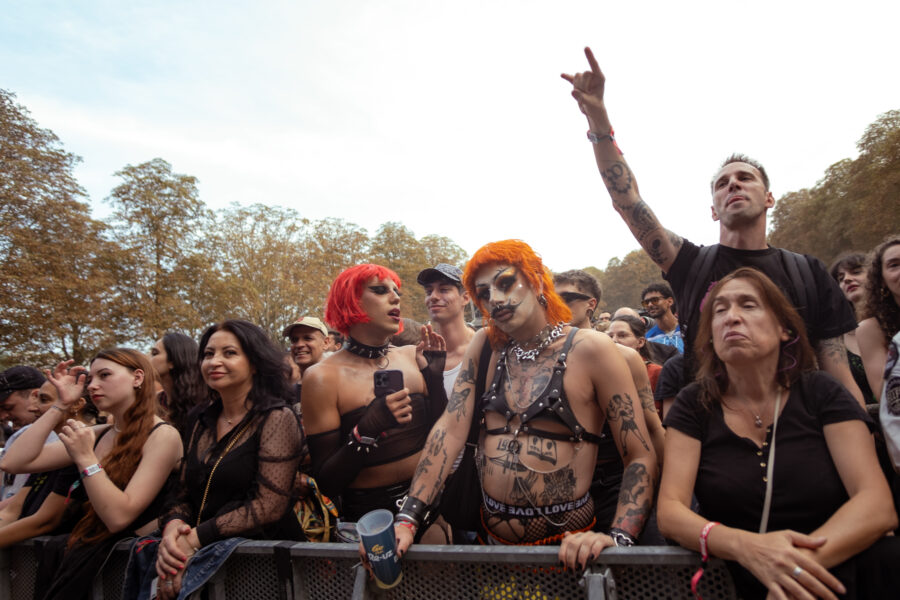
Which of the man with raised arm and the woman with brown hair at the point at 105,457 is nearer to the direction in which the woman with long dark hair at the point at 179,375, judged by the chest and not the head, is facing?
the woman with brown hair

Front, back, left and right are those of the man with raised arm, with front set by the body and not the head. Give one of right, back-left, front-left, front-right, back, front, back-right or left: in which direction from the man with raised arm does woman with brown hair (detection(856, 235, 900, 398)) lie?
back-left

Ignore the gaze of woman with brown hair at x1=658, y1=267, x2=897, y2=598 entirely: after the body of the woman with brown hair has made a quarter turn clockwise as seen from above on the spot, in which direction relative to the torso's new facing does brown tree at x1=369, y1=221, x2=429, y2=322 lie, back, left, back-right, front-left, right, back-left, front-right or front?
front-right

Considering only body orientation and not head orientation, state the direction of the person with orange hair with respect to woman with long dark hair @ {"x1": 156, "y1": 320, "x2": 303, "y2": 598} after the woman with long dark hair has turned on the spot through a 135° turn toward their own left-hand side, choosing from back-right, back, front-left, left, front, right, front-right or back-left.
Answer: front-right

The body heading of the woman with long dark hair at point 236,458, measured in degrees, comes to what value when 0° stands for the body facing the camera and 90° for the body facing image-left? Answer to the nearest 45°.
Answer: approximately 45°

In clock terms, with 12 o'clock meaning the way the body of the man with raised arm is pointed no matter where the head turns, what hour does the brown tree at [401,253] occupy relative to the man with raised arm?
The brown tree is roughly at 5 o'clock from the man with raised arm.

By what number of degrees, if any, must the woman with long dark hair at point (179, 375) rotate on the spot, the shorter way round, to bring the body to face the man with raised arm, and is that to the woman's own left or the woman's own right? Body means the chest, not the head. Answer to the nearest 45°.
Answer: approximately 135° to the woman's own left

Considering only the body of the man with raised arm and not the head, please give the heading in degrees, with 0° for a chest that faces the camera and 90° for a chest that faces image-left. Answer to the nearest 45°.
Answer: approximately 0°

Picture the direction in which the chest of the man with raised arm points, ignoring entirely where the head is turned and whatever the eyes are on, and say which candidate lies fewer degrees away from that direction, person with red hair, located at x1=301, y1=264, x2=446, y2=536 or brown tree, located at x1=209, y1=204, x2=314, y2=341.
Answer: the person with red hair
